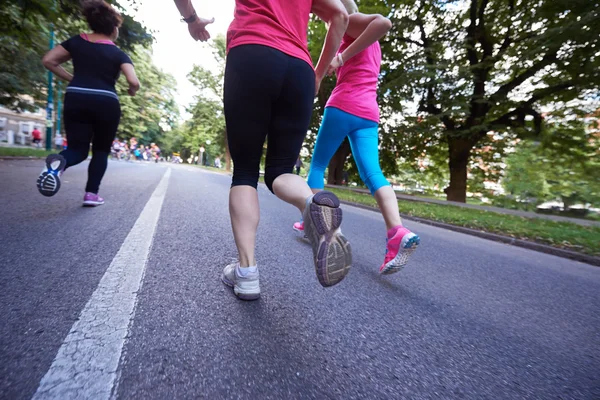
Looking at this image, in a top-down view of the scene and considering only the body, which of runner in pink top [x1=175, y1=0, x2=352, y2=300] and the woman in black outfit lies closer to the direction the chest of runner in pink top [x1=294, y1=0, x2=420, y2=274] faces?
the woman in black outfit

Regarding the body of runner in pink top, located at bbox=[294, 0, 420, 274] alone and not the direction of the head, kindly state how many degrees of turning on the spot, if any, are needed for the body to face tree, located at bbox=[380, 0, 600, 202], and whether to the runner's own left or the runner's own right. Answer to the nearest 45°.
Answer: approximately 90° to the runner's own right

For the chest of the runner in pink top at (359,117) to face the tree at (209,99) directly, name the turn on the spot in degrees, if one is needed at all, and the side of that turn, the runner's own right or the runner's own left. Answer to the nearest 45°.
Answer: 0° — they already face it

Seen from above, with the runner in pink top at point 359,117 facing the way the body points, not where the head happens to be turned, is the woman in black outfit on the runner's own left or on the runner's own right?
on the runner's own left

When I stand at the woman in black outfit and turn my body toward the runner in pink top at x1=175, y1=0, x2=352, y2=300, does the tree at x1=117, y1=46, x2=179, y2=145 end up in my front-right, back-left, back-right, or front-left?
back-left

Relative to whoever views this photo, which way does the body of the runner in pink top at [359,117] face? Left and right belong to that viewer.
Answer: facing away from the viewer and to the left of the viewer

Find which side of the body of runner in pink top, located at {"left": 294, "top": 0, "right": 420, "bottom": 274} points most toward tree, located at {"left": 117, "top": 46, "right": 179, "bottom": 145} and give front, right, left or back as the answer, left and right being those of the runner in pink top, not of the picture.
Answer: front

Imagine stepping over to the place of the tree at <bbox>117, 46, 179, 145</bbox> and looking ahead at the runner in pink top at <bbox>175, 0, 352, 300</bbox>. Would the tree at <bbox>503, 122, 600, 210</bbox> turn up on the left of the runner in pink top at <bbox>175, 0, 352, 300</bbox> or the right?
left

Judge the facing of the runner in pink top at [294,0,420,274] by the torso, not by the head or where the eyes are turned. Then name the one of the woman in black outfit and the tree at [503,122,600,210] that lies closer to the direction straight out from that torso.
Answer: the woman in black outfit

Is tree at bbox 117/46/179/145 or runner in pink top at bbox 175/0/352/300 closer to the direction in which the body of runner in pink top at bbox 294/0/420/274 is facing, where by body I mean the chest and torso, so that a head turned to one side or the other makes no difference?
the tree

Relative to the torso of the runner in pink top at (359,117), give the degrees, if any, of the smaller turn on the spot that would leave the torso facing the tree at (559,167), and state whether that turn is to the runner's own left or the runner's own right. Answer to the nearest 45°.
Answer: approximately 90° to the runner's own right
